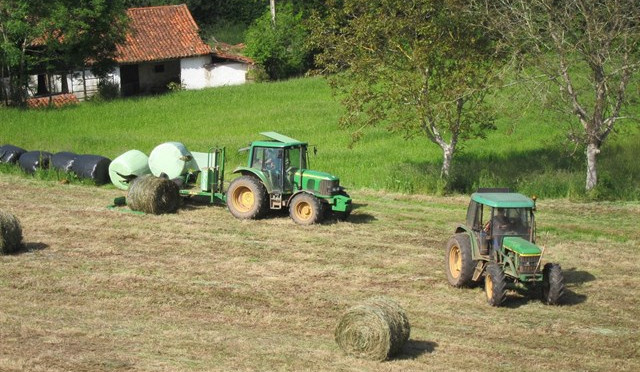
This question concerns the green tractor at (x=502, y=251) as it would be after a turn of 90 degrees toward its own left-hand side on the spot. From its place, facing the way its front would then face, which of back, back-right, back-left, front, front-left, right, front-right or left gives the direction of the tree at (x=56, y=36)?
left

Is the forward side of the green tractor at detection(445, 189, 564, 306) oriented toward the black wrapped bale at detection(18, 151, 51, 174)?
no

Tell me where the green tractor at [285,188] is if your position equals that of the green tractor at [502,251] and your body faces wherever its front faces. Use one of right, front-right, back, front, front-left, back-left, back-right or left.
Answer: back

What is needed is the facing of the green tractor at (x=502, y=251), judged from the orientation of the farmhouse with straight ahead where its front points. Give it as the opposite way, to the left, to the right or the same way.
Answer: the same way

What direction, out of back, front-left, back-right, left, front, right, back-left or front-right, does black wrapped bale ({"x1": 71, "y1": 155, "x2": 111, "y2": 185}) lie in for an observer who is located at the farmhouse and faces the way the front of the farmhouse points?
front

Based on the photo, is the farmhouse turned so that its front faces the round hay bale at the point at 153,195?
yes

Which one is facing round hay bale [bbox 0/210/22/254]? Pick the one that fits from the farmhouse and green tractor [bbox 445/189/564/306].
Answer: the farmhouse

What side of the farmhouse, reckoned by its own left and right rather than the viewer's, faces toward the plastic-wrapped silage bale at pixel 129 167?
front

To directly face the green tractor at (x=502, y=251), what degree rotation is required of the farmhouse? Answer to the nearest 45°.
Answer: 0° — it already faces it

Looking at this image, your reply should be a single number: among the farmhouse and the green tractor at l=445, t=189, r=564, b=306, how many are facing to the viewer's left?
0

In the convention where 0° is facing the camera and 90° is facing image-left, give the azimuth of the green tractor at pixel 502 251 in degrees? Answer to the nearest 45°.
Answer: approximately 315°

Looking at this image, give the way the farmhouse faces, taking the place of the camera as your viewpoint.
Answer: facing the viewer

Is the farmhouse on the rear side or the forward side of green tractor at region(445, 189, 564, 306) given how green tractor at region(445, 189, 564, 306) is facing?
on the rear side

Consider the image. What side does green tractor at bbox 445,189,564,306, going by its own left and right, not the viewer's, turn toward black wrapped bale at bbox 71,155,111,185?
back

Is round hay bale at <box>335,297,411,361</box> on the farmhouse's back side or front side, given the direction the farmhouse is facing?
on the front side
